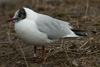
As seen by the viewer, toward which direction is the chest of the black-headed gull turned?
to the viewer's left
